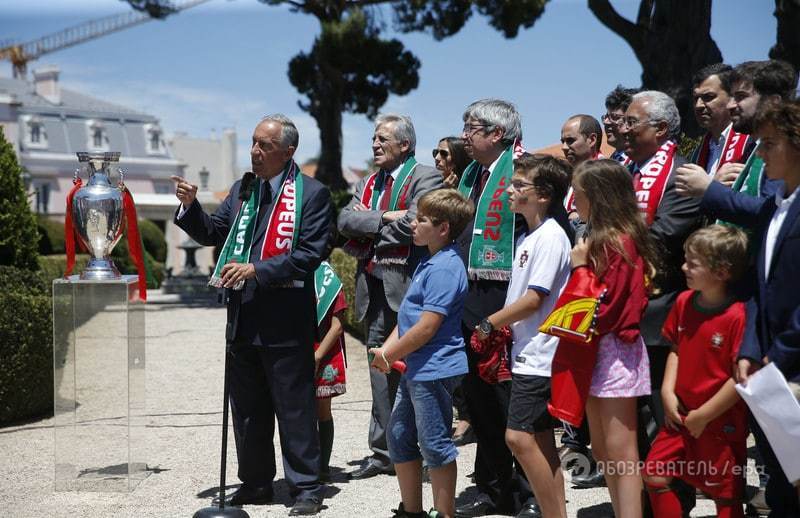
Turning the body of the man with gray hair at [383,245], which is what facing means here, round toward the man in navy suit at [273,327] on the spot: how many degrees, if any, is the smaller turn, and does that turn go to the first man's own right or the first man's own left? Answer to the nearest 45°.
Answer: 0° — they already face them

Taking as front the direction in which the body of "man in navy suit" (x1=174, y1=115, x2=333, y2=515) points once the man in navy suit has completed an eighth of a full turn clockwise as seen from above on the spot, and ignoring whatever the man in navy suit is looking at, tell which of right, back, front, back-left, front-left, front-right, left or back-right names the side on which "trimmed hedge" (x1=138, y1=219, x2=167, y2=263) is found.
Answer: right

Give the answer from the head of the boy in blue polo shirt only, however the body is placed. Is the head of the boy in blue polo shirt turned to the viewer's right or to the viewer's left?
to the viewer's left

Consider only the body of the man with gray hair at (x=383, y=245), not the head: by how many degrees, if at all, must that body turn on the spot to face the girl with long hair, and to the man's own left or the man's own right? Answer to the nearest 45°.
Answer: approximately 90° to the man's own left

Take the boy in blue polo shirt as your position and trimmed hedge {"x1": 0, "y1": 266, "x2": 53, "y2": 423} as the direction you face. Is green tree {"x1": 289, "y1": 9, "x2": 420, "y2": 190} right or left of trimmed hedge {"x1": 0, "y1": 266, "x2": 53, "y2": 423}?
right

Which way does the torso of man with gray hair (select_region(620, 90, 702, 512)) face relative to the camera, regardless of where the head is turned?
to the viewer's left

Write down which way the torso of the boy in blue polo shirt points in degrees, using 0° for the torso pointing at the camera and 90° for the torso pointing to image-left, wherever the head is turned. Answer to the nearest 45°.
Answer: approximately 90°

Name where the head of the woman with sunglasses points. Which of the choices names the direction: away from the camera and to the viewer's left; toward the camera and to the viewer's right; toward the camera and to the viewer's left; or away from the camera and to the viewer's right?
toward the camera and to the viewer's left
